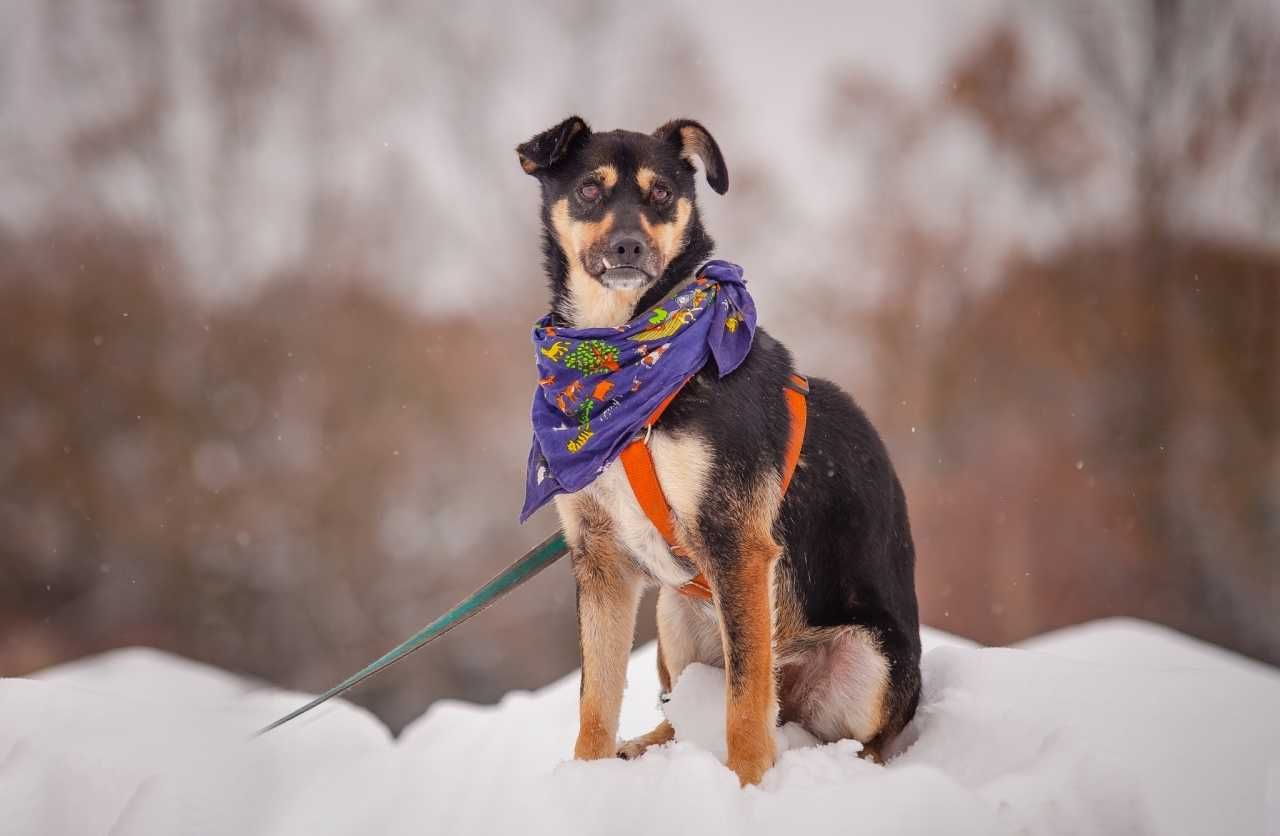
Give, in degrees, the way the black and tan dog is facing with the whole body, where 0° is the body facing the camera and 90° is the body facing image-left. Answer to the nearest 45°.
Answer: approximately 45°
